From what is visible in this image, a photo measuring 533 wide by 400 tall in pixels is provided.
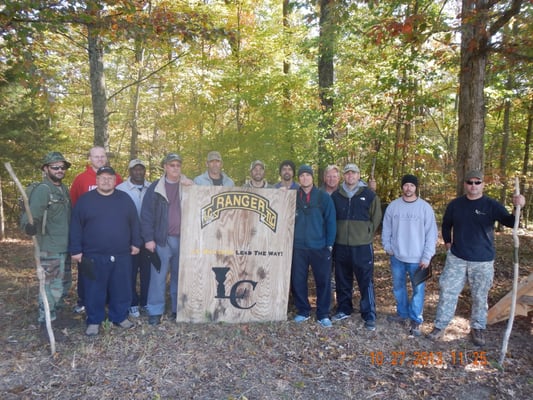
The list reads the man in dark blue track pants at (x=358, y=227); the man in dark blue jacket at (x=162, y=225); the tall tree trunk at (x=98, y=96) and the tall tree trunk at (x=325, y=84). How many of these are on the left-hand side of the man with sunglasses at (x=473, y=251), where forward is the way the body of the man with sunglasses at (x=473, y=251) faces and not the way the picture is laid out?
0

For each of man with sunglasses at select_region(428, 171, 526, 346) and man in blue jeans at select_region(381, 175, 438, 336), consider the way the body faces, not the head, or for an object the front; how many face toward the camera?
2

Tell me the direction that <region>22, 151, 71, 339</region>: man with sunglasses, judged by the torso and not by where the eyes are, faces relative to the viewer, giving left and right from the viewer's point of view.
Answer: facing the viewer and to the right of the viewer

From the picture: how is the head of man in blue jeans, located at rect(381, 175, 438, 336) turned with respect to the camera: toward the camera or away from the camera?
toward the camera

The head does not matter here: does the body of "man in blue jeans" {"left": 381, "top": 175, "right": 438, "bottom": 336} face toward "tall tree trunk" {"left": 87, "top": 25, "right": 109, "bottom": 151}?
no

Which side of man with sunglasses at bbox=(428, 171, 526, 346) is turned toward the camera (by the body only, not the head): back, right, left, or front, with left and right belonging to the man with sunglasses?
front

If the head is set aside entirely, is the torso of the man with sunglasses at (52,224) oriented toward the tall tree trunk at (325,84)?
no

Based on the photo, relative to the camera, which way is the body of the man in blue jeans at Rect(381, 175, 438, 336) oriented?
toward the camera

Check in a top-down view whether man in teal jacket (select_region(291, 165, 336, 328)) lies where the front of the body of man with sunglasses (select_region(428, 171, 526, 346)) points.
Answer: no

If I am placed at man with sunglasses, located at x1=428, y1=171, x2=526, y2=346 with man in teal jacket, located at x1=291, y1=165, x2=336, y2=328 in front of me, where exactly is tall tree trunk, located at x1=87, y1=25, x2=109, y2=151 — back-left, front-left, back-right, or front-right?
front-right

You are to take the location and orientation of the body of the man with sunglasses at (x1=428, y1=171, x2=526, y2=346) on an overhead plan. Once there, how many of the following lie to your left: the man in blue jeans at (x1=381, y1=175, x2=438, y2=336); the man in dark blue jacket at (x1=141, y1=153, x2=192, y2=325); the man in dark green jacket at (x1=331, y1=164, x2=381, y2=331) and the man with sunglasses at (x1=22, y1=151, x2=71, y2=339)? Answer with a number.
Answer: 0

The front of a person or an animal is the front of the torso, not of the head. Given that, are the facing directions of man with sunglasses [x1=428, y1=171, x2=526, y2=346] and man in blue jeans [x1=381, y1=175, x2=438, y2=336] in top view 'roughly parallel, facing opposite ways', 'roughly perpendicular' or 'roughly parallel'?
roughly parallel

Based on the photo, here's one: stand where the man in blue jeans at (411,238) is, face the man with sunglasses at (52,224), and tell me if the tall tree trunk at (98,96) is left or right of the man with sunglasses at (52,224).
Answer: right

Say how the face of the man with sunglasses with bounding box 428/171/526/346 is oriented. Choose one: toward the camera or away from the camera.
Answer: toward the camera

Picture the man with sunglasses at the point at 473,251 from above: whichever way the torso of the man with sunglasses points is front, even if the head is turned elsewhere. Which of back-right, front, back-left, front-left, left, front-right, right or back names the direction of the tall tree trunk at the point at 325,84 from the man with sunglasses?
back-right
